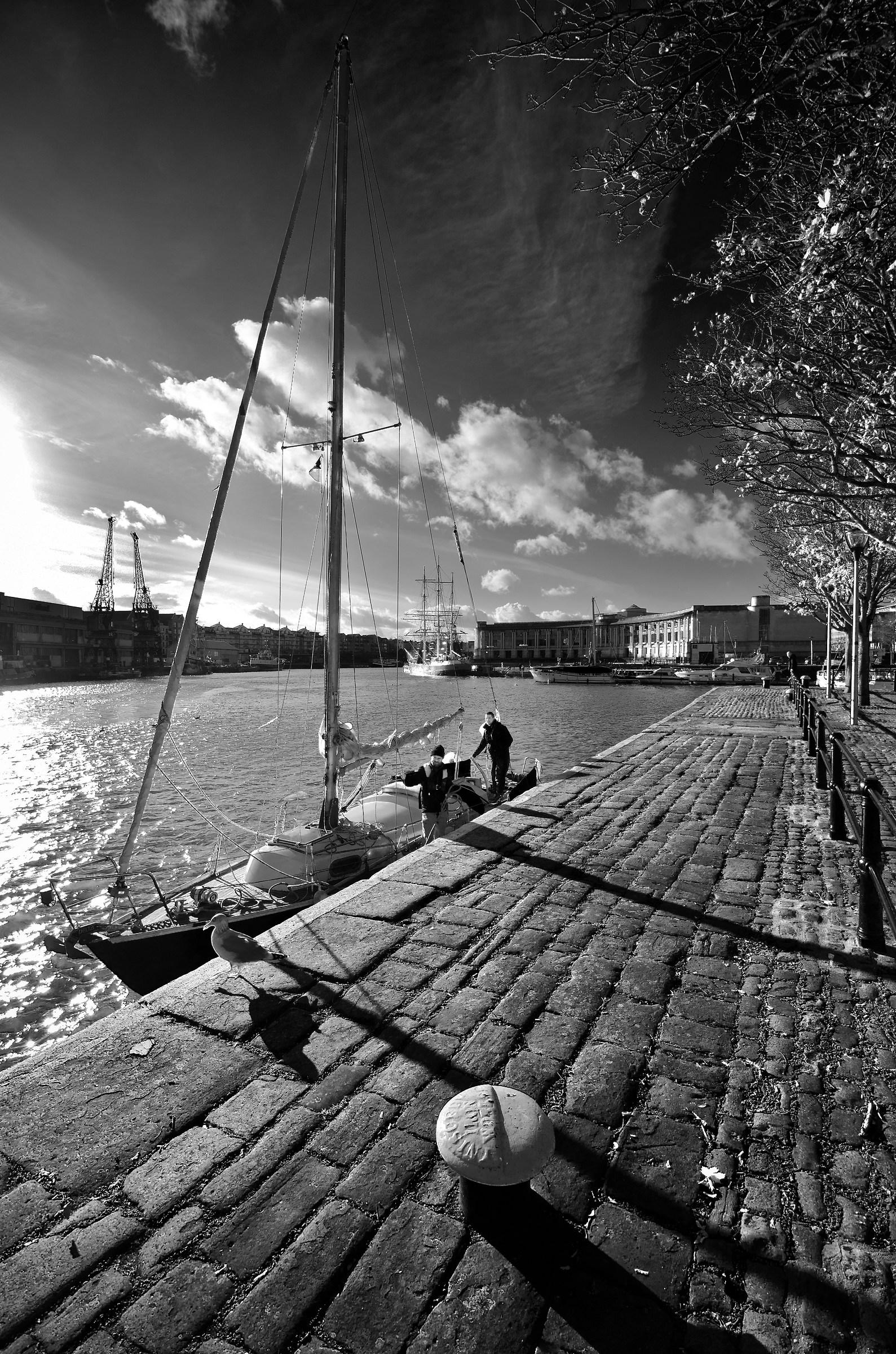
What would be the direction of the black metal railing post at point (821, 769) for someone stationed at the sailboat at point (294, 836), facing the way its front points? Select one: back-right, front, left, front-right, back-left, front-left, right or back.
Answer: back-left

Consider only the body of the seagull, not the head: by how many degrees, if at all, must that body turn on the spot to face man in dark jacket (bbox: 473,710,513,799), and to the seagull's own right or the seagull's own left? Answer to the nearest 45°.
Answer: approximately 135° to the seagull's own right

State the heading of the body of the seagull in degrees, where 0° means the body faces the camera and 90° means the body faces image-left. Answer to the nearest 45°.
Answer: approximately 90°

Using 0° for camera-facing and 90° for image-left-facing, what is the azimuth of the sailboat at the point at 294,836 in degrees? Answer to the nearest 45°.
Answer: approximately 45°

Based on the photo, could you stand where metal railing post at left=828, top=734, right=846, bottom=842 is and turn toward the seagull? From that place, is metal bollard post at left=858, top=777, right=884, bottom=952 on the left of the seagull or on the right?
left

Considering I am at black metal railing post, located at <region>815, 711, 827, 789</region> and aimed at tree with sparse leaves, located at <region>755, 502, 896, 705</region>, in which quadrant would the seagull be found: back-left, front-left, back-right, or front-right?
back-left

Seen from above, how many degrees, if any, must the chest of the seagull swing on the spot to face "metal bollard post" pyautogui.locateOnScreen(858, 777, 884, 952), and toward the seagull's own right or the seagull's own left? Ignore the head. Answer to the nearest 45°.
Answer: approximately 180°

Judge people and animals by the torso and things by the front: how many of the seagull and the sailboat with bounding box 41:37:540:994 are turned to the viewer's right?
0

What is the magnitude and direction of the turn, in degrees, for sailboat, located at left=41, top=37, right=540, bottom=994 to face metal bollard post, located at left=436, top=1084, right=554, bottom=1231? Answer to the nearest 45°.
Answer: approximately 45° to its left

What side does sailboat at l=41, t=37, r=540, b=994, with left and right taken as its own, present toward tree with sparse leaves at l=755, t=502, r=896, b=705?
back
